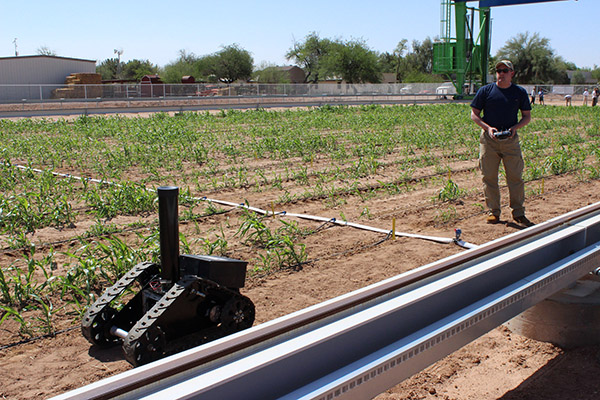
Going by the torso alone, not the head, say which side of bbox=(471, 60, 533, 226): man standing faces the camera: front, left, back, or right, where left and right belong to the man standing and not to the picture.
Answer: front

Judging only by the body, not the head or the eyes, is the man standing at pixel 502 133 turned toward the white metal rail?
yes

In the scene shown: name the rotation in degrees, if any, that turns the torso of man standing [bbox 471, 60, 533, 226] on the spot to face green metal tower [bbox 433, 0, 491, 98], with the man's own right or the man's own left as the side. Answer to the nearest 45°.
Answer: approximately 180°

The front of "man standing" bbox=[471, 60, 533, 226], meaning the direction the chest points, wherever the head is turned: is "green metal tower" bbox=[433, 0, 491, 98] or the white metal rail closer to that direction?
the white metal rail

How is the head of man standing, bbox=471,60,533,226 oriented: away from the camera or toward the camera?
toward the camera
